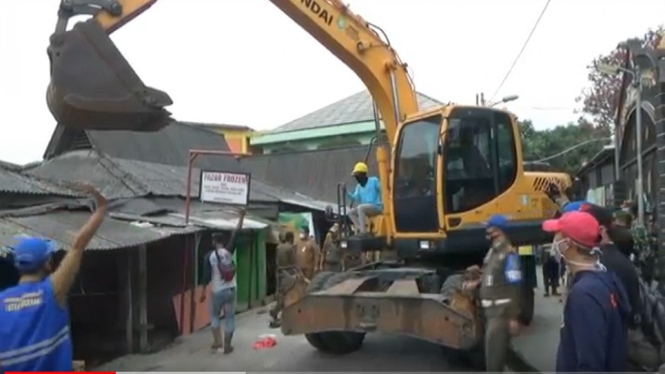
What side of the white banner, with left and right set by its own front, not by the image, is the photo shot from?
front

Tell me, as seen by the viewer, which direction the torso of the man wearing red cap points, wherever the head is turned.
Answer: to the viewer's left

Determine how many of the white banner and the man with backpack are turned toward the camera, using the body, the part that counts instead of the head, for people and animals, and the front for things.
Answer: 1

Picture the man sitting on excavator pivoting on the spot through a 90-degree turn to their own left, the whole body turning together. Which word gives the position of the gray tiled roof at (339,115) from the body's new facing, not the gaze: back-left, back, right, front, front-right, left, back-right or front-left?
back-left

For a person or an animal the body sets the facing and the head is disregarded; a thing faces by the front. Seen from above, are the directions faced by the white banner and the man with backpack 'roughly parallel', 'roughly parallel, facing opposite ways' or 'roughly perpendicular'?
roughly parallel, facing opposite ways

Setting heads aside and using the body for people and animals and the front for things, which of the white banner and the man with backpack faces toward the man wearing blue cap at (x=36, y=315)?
the white banner

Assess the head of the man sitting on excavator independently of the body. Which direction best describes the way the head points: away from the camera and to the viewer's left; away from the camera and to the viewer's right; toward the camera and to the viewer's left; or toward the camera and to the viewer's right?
toward the camera and to the viewer's left

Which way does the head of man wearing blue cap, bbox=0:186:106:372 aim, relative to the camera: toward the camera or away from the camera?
away from the camera

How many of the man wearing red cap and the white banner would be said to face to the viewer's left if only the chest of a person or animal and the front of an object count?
1

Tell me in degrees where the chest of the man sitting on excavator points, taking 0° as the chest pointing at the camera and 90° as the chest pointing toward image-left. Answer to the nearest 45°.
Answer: approximately 45°

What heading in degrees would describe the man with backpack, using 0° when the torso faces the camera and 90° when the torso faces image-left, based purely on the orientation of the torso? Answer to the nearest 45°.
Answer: approximately 180°

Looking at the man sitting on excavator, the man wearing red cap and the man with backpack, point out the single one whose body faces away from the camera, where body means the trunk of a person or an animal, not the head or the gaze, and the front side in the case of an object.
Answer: the man with backpack

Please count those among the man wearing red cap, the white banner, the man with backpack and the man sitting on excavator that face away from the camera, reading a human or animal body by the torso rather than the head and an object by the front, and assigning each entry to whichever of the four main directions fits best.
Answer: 1
